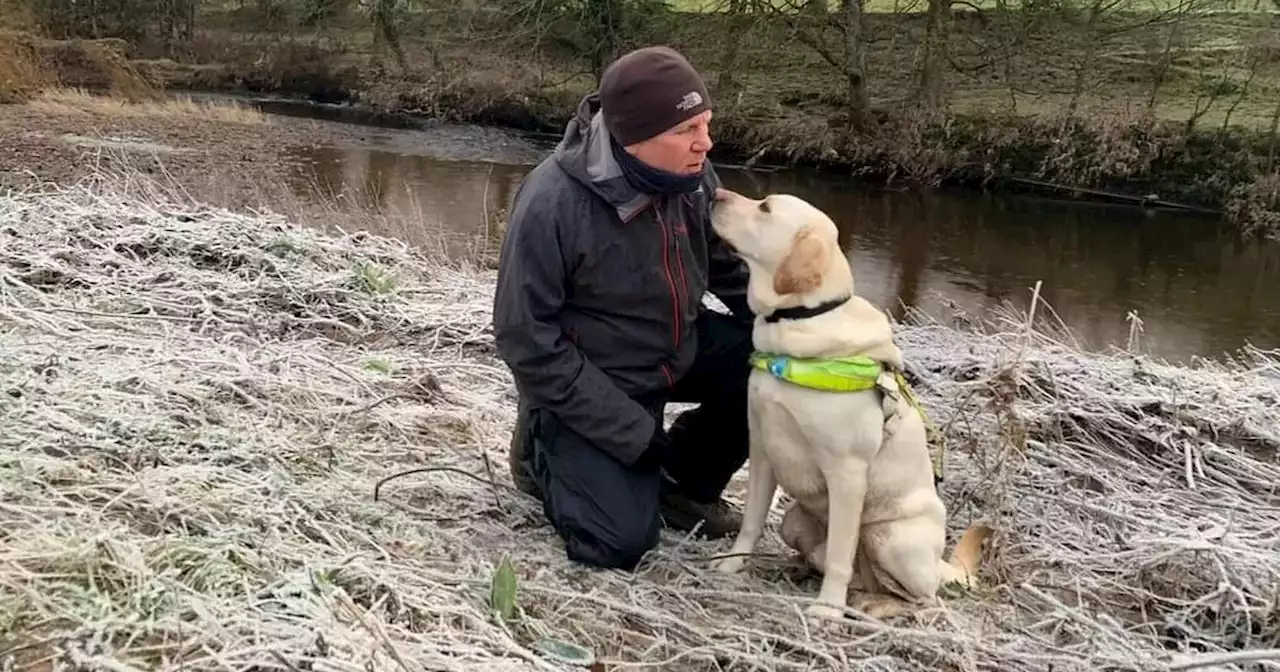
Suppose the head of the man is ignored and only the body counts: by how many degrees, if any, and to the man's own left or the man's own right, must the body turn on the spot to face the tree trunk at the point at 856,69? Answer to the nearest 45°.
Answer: approximately 135° to the man's own left

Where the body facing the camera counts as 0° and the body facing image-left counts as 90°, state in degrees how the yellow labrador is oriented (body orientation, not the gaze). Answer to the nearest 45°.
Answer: approximately 45°

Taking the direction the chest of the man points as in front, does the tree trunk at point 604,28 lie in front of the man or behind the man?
behind

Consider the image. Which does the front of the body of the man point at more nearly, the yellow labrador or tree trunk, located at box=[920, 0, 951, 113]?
the yellow labrador

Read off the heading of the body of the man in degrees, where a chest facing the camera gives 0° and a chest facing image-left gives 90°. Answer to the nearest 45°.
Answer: approximately 315°

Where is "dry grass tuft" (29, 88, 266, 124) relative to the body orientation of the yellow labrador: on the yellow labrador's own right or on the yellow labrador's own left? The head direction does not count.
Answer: on the yellow labrador's own right

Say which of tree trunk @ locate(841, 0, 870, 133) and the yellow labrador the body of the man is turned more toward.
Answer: the yellow labrador

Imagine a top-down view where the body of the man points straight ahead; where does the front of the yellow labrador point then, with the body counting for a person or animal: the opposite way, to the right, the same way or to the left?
to the right

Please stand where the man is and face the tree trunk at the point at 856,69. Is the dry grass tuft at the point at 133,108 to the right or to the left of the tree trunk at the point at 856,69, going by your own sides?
left

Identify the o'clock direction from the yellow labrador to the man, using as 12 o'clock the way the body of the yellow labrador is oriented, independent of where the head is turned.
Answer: The man is roughly at 2 o'clock from the yellow labrador.

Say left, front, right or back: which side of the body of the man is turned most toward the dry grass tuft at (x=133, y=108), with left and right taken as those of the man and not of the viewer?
back

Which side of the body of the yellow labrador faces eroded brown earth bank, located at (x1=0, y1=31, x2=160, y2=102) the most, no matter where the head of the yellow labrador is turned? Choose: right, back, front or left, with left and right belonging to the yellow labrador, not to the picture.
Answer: right

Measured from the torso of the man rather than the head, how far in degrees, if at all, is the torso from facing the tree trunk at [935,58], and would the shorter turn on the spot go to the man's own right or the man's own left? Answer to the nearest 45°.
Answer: approximately 135° to the man's own left

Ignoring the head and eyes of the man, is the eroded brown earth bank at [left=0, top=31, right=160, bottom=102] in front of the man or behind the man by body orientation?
behind
